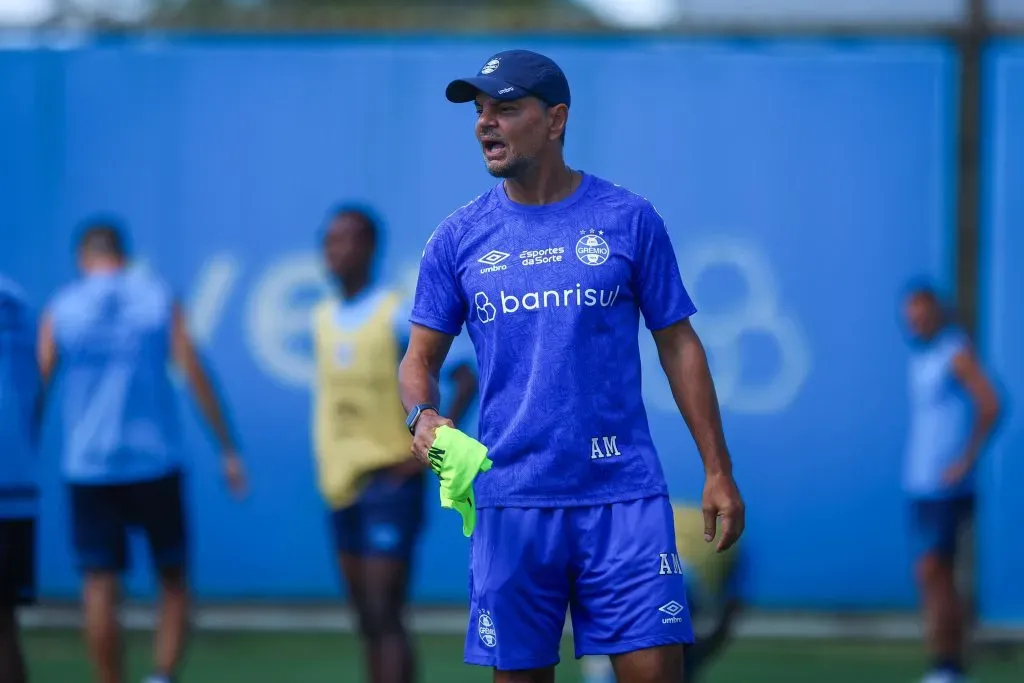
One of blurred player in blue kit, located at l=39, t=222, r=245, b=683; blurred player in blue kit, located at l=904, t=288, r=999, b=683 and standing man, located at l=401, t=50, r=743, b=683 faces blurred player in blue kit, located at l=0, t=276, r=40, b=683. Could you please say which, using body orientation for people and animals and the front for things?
blurred player in blue kit, located at l=904, t=288, r=999, b=683

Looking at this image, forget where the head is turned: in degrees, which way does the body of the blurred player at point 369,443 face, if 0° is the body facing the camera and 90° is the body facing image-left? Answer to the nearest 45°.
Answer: approximately 45°

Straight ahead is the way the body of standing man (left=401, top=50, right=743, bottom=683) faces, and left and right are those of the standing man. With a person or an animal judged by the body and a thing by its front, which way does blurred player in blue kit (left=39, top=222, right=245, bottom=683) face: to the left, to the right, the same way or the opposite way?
the opposite way

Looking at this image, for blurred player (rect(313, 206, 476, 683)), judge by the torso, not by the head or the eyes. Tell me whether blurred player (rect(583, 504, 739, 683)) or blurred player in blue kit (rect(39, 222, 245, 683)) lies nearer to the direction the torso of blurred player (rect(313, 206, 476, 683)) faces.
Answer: the blurred player in blue kit

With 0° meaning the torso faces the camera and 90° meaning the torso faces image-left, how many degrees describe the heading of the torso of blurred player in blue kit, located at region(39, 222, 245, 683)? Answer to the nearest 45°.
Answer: approximately 180°

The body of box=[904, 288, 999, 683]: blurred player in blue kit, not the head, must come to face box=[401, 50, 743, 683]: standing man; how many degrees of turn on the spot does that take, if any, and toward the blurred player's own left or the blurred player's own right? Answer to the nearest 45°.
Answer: approximately 45° to the blurred player's own left

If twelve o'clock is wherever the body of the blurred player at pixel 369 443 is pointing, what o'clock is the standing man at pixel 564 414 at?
The standing man is roughly at 10 o'clock from the blurred player.

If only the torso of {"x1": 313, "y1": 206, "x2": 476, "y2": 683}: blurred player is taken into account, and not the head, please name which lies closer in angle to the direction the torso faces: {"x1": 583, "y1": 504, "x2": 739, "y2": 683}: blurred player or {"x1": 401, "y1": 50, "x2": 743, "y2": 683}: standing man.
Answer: the standing man

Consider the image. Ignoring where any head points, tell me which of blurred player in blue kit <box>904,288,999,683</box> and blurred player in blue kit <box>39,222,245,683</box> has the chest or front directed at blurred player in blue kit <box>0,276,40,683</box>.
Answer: blurred player in blue kit <box>904,288,999,683</box>
